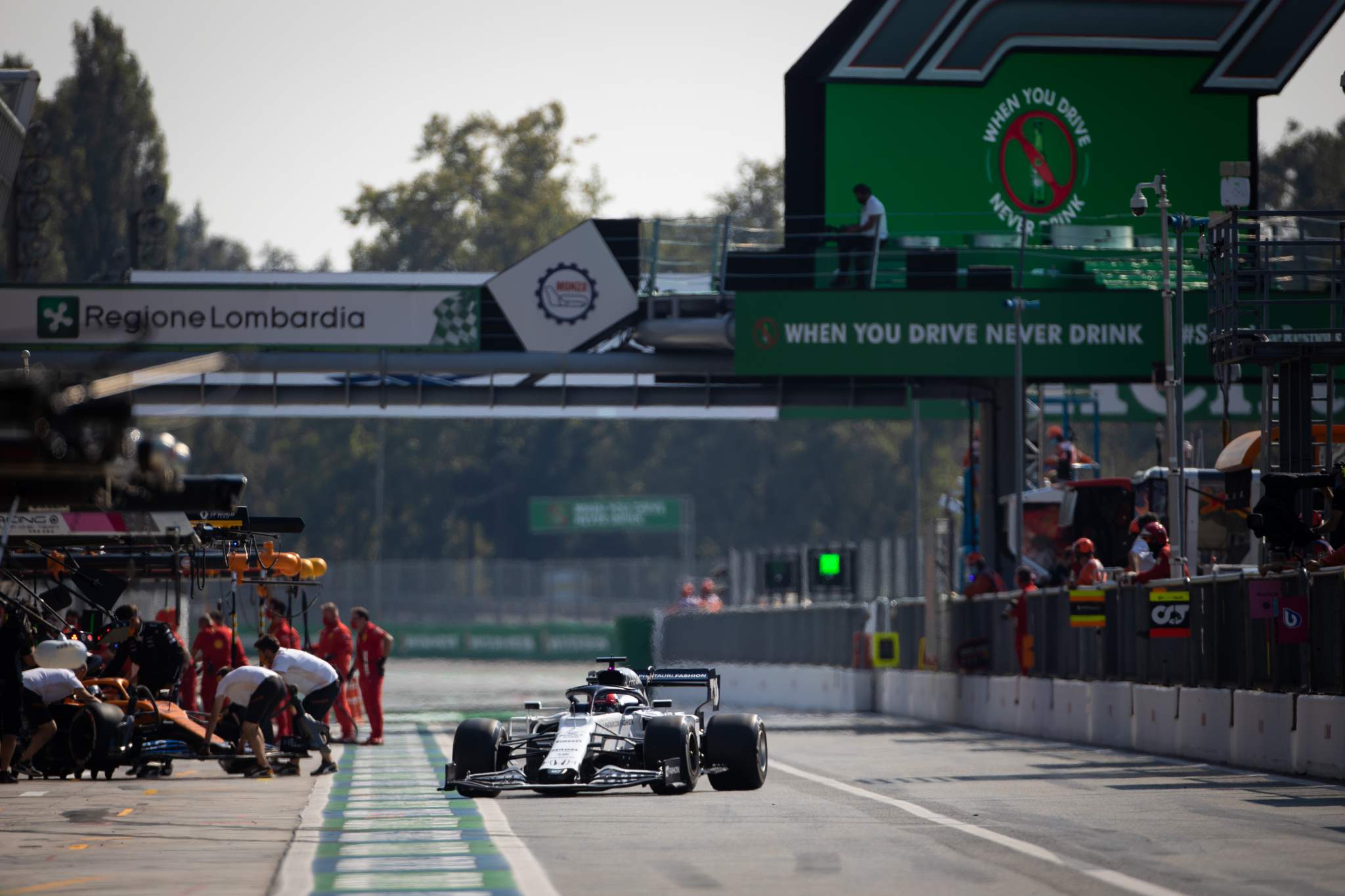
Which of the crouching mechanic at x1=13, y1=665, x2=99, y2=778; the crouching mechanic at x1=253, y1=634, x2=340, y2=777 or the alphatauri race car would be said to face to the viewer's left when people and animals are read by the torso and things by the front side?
the crouching mechanic at x1=253, y1=634, x2=340, y2=777

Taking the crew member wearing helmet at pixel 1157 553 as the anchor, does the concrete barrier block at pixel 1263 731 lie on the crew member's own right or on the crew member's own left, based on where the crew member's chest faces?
on the crew member's own left

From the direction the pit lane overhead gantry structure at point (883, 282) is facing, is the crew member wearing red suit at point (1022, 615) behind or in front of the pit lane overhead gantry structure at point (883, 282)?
in front

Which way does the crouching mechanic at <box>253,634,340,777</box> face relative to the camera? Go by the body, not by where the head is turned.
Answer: to the viewer's left

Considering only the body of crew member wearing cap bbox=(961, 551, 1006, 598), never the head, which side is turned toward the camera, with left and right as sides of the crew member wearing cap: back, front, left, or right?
left

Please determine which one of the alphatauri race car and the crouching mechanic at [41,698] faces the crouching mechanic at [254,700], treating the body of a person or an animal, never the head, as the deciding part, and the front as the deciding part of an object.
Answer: the crouching mechanic at [41,698]

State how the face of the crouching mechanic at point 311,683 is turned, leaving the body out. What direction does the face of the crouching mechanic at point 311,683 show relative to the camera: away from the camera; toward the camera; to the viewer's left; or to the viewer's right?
to the viewer's left

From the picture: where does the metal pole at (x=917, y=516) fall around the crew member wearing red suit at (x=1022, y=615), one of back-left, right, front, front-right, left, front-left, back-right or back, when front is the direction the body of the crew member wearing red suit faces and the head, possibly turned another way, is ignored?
right

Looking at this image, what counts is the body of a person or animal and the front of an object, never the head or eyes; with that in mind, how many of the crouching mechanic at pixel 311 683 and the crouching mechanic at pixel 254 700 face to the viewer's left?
2

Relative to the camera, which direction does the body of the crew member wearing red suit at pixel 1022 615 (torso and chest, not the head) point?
to the viewer's left

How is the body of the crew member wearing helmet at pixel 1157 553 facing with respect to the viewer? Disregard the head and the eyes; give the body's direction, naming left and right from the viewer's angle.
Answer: facing to the left of the viewer

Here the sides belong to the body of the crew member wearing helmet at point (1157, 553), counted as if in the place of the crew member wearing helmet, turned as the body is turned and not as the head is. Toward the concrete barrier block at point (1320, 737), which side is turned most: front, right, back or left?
left

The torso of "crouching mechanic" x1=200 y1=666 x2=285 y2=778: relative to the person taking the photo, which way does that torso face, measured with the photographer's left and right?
facing to the left of the viewer
